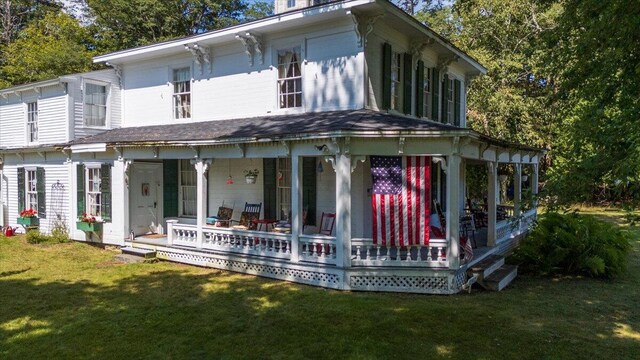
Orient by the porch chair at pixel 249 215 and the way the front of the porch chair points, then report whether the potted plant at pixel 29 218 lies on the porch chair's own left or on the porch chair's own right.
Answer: on the porch chair's own right

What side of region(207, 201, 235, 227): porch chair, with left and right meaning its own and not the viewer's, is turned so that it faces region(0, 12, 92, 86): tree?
right

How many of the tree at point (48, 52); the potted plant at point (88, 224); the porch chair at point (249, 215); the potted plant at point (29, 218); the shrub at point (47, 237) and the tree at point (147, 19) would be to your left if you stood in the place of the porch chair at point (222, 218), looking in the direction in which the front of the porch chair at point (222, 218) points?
1

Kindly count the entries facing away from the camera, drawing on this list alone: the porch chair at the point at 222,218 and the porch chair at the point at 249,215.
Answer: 0

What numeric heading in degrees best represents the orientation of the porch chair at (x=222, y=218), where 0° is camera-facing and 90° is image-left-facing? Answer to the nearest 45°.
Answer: approximately 45°

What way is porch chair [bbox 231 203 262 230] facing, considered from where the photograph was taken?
facing the viewer and to the left of the viewer

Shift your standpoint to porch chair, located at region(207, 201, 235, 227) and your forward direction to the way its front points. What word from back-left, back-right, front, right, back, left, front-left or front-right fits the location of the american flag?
left

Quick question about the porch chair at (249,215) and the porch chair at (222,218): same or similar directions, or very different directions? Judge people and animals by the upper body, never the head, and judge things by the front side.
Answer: same or similar directions

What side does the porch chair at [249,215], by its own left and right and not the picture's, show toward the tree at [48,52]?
right
